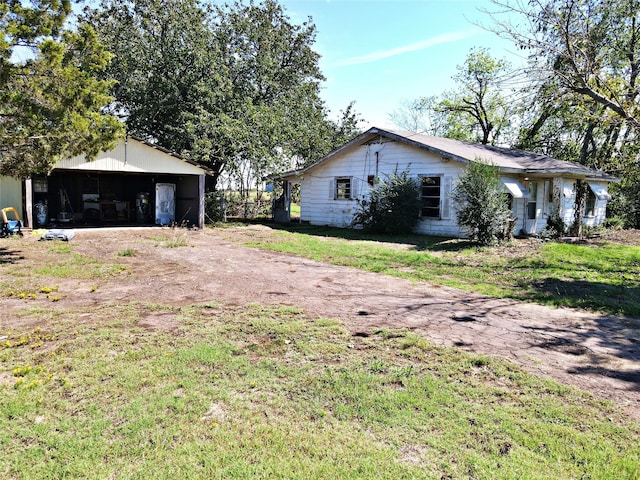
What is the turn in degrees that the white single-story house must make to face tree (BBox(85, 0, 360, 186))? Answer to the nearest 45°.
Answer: approximately 135° to its right

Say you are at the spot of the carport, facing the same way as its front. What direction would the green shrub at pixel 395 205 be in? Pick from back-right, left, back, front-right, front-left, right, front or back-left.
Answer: front-left

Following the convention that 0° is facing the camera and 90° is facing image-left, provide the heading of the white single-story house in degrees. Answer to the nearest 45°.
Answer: approximately 315°

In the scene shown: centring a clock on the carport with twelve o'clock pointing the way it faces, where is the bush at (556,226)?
The bush is roughly at 10 o'clock from the carport.

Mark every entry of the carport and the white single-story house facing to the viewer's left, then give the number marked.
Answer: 0

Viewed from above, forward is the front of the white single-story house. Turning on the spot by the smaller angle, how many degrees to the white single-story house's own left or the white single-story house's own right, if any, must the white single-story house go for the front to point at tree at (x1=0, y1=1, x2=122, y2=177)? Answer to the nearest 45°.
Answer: approximately 90° to the white single-story house's own right

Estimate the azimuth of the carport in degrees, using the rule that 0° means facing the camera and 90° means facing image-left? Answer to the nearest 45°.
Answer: approximately 0°

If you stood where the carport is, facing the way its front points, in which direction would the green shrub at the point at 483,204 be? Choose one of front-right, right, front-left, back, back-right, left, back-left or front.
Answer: front-left
